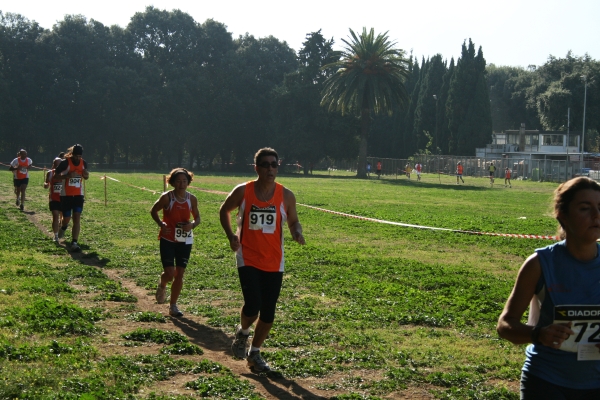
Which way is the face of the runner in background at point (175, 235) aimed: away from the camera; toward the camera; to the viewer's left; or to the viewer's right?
toward the camera

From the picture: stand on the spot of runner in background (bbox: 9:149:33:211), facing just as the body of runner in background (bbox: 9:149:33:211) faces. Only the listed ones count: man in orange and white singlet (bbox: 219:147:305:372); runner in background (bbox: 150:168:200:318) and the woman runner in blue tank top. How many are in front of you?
3

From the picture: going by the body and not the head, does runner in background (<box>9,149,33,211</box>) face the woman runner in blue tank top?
yes

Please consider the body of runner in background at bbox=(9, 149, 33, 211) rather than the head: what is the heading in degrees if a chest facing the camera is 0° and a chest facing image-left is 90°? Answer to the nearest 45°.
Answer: approximately 0°

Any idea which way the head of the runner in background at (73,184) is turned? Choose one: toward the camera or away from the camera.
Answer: toward the camera

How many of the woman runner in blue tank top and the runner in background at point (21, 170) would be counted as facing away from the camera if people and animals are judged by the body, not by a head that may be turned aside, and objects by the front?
0

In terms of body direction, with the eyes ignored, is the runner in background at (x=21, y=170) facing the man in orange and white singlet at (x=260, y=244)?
yes

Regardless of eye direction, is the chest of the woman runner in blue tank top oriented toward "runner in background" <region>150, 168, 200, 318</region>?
no

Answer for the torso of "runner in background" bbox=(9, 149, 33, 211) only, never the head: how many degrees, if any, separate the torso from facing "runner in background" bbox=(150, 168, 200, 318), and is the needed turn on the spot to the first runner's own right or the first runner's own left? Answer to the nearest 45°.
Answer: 0° — they already face them

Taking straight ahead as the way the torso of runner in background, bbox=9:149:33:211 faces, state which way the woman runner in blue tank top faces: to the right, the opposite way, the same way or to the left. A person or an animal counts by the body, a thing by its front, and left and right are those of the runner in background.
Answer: the same way

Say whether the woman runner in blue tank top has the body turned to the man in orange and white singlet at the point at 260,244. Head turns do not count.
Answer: no

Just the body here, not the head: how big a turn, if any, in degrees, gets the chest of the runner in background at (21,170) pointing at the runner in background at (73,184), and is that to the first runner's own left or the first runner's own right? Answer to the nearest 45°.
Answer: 0° — they already face them
